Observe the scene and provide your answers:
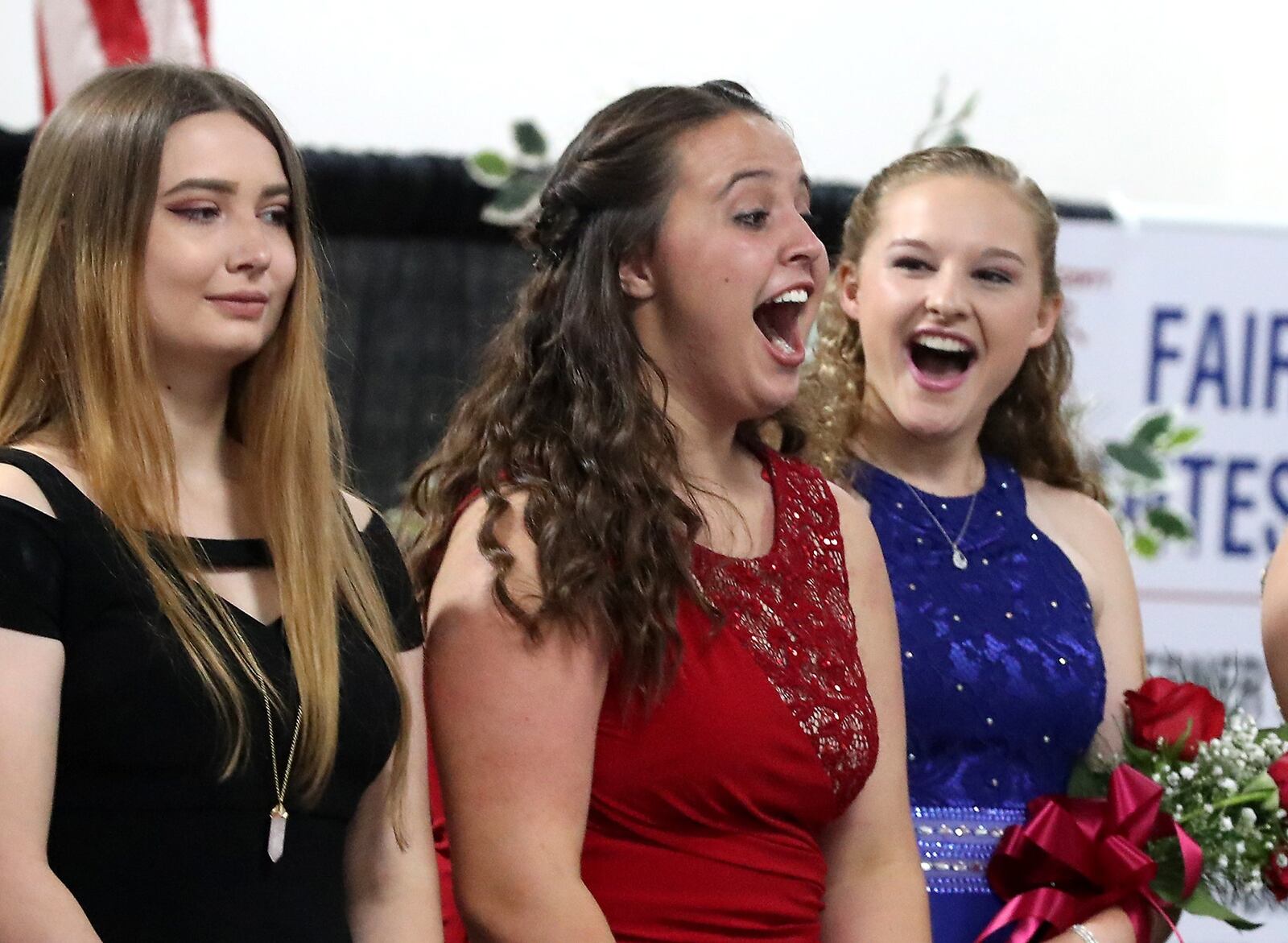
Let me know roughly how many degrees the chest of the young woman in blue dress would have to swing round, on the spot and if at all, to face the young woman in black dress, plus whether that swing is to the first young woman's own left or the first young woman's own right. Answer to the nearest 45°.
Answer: approximately 45° to the first young woman's own right

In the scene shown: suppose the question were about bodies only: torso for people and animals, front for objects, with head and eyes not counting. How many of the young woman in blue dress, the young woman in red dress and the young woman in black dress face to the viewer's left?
0

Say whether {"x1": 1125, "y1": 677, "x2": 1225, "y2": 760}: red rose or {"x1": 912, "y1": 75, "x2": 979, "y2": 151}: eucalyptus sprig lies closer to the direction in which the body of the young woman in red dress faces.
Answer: the red rose

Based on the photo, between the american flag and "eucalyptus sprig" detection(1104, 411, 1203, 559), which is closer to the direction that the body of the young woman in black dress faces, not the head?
the eucalyptus sprig

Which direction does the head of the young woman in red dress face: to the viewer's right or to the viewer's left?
to the viewer's right

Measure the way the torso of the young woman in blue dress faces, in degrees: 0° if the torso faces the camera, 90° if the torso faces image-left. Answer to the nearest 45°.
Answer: approximately 0°

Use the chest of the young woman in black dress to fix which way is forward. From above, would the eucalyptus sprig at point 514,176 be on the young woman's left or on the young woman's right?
on the young woman's left

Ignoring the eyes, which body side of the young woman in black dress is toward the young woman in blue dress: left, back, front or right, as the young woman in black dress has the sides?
left

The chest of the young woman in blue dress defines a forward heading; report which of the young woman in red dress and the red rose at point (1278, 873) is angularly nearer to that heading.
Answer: the red rose

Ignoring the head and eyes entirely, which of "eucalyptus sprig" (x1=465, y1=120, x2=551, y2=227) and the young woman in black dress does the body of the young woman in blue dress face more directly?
the young woman in black dress

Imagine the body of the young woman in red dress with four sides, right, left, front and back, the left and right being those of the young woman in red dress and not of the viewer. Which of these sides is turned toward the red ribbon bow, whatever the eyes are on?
left

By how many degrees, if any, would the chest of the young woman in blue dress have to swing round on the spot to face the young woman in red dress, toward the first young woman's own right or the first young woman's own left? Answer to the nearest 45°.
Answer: approximately 45° to the first young woman's own right

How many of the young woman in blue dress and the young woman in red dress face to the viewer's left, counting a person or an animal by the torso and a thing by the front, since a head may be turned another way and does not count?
0

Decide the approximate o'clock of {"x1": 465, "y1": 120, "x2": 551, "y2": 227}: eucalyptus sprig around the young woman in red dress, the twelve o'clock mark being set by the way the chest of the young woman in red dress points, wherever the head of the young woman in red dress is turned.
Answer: The eucalyptus sprig is roughly at 7 o'clock from the young woman in red dress.
